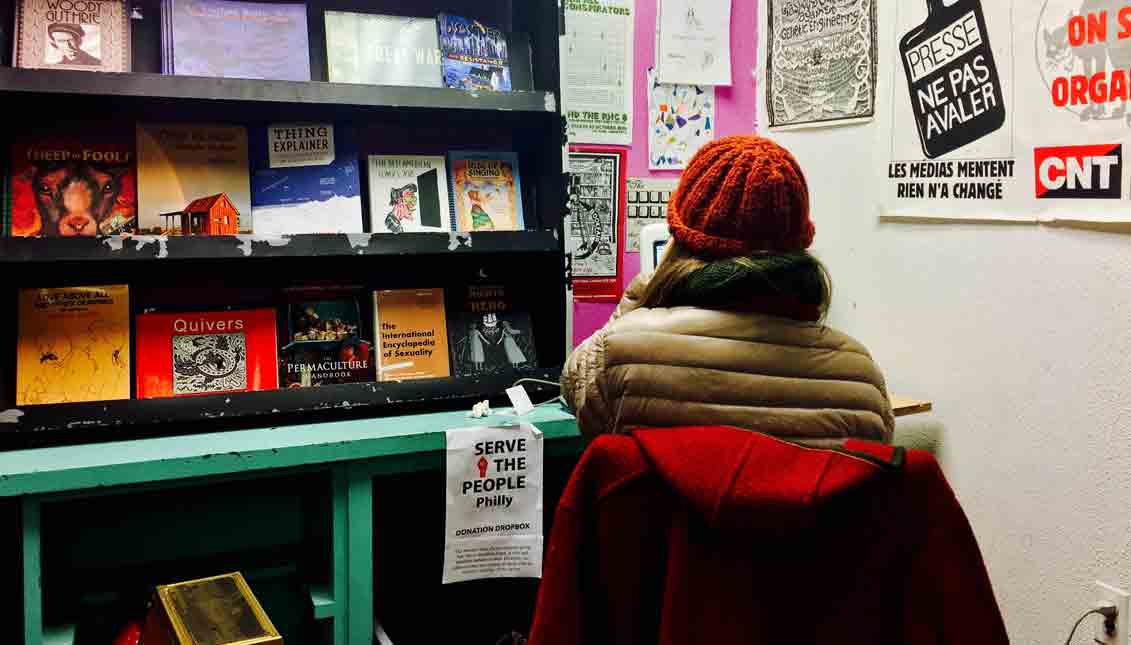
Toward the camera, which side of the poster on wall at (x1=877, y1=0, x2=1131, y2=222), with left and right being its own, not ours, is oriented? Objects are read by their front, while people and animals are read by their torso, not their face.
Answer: front

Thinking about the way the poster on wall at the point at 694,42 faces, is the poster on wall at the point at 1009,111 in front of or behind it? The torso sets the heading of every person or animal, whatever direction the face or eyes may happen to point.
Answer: in front

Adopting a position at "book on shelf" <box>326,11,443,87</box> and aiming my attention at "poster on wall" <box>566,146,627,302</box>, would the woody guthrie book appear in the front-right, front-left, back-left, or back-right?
back-left

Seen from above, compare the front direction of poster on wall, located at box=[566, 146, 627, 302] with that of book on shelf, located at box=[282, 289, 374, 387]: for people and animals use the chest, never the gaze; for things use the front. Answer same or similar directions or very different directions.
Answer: same or similar directions

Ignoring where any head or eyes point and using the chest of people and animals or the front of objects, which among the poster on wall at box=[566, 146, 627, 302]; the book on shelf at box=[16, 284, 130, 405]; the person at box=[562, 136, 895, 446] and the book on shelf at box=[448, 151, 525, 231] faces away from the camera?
the person

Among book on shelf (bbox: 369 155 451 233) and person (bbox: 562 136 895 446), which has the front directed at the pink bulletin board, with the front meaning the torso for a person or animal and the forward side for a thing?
the person

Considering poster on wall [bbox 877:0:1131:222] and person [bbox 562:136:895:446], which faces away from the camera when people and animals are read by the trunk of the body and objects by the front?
the person

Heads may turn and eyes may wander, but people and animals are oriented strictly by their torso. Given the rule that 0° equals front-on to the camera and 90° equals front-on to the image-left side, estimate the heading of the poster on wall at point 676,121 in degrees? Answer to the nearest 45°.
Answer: approximately 0°

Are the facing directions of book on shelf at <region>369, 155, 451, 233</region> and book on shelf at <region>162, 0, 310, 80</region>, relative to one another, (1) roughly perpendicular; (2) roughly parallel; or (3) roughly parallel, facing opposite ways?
roughly parallel

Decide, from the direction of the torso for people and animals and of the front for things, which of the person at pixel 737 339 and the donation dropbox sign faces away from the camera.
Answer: the person

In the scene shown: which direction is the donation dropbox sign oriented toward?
toward the camera

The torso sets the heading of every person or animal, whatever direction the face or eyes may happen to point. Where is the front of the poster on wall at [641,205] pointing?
toward the camera
